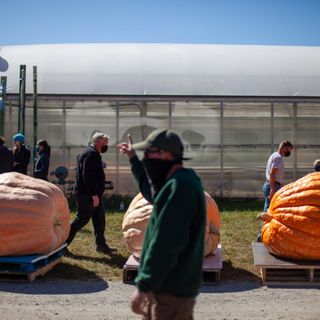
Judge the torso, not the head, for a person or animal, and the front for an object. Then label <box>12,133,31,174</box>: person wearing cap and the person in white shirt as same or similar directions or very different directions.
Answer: very different directions

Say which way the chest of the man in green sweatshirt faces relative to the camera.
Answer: to the viewer's left

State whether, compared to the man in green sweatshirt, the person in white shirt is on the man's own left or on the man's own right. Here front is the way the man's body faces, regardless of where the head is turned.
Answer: on the man's own right
